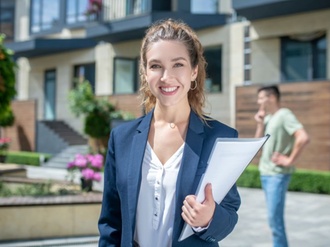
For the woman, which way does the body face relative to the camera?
toward the camera

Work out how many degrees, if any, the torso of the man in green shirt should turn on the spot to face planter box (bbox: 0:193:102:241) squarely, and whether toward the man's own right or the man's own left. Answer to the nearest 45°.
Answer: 0° — they already face it

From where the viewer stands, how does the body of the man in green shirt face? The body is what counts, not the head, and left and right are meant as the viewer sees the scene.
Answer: facing to the left of the viewer

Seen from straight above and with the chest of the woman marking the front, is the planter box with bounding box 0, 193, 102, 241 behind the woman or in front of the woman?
behind

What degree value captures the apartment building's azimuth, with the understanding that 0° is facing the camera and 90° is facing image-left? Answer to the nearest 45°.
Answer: approximately 45°

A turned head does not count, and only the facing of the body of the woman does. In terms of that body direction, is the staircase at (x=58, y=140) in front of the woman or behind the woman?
behind

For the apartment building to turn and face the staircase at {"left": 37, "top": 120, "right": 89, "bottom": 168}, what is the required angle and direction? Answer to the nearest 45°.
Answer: approximately 90° to its right

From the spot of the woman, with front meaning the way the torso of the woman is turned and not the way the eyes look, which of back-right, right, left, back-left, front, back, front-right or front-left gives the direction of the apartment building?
back

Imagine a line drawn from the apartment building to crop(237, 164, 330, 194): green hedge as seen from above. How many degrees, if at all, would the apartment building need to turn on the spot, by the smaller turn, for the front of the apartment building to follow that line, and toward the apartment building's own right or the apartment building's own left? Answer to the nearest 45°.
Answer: approximately 90° to the apartment building's own left

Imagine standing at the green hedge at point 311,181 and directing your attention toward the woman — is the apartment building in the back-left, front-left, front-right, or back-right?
back-right

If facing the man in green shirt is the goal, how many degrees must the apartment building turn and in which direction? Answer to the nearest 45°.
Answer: approximately 45° to its left

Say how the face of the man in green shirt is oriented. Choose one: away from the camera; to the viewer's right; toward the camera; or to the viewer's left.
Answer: to the viewer's left
